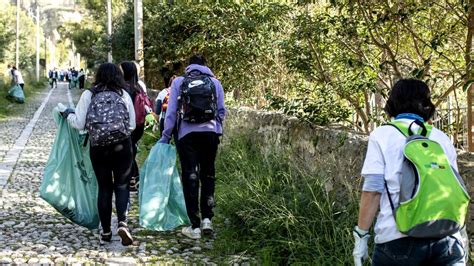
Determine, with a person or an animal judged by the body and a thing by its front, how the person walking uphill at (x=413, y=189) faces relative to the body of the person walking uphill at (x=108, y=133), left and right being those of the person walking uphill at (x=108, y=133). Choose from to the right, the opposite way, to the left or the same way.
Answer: the same way

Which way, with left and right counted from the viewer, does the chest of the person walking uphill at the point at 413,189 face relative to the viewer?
facing away from the viewer and to the left of the viewer

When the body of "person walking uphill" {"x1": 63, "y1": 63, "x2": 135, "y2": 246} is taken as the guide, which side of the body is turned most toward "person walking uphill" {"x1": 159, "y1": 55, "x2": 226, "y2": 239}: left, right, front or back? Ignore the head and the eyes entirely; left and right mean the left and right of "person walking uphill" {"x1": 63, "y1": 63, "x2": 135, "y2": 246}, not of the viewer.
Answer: right

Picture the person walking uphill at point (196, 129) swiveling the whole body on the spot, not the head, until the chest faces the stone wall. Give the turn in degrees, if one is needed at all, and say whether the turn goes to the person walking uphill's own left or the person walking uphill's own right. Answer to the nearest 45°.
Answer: approximately 90° to the person walking uphill's own right

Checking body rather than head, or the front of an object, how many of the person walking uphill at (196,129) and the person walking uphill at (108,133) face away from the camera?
2

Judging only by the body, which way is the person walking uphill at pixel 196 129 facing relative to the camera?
away from the camera

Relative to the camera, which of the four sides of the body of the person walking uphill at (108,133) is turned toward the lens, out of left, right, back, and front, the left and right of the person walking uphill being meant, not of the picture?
back

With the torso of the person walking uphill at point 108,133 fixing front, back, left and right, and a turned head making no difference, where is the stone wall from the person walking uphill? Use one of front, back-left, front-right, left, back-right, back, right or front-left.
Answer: right

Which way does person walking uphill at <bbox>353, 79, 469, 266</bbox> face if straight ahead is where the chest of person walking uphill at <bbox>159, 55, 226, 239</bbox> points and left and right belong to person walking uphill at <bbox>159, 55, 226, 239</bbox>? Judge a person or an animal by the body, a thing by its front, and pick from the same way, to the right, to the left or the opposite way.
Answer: the same way

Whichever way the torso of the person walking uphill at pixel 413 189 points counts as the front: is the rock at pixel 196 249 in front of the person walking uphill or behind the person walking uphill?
in front

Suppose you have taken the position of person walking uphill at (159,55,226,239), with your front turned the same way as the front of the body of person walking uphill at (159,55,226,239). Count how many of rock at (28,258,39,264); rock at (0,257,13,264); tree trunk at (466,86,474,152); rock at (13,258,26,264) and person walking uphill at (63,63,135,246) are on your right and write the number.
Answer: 1

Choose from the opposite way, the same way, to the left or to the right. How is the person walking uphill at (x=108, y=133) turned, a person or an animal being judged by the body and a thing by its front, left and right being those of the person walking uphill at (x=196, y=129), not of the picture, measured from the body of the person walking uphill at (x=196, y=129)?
the same way

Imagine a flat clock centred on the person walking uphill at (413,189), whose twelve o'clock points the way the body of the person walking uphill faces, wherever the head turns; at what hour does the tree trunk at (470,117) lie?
The tree trunk is roughly at 2 o'clock from the person walking uphill.

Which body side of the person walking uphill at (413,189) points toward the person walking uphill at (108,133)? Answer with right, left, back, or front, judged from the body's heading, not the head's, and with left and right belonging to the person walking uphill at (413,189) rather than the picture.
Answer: front
